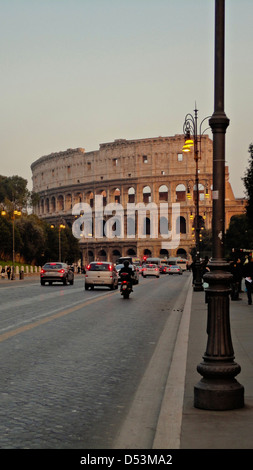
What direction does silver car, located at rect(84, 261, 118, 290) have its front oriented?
away from the camera

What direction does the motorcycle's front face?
away from the camera

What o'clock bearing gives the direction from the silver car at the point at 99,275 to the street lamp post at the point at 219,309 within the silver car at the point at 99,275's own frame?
The street lamp post is roughly at 6 o'clock from the silver car.

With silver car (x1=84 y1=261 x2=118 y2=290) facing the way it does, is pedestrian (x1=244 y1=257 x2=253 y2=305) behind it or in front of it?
behind

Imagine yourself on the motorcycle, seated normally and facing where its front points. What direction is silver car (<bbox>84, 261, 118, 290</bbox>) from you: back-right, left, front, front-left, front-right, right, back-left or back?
front

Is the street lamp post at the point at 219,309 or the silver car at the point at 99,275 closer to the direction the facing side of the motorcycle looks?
the silver car

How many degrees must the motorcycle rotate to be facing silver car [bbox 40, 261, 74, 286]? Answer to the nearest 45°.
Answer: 0° — it already faces it
